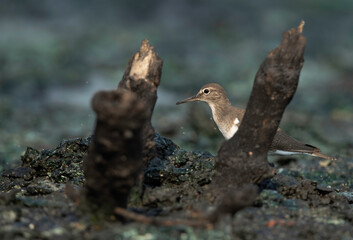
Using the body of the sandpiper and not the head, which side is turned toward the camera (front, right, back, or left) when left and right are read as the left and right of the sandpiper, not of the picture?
left

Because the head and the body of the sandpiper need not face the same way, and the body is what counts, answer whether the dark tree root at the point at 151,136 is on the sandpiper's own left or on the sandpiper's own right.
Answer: on the sandpiper's own left
